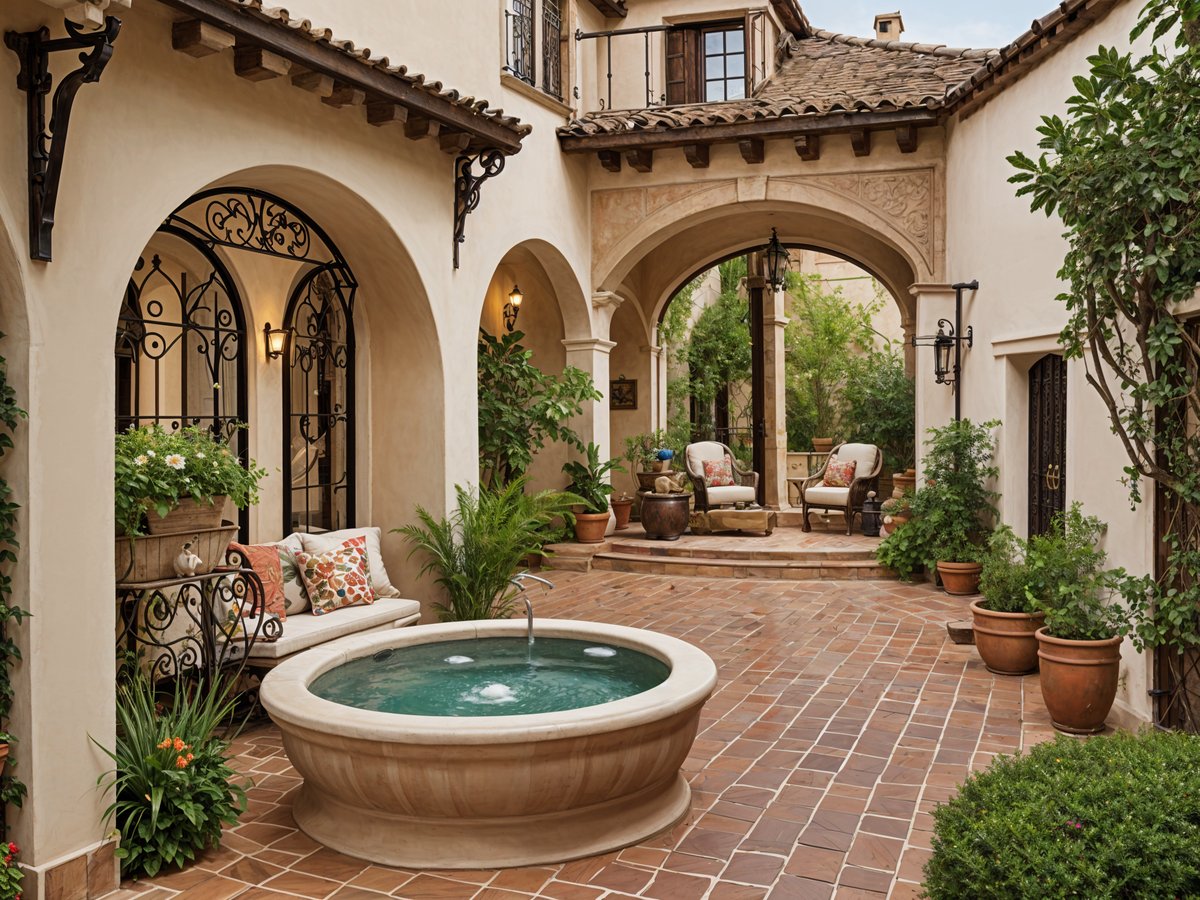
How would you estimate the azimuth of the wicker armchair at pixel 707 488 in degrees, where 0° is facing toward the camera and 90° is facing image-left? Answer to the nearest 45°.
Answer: approximately 315°

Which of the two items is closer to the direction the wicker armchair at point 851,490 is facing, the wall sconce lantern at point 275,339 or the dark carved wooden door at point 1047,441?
the wall sconce lantern

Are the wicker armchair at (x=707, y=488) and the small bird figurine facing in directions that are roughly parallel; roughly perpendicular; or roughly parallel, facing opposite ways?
roughly perpendicular

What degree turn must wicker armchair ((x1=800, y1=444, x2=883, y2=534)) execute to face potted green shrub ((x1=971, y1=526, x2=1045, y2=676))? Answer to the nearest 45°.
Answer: approximately 45° to its left
